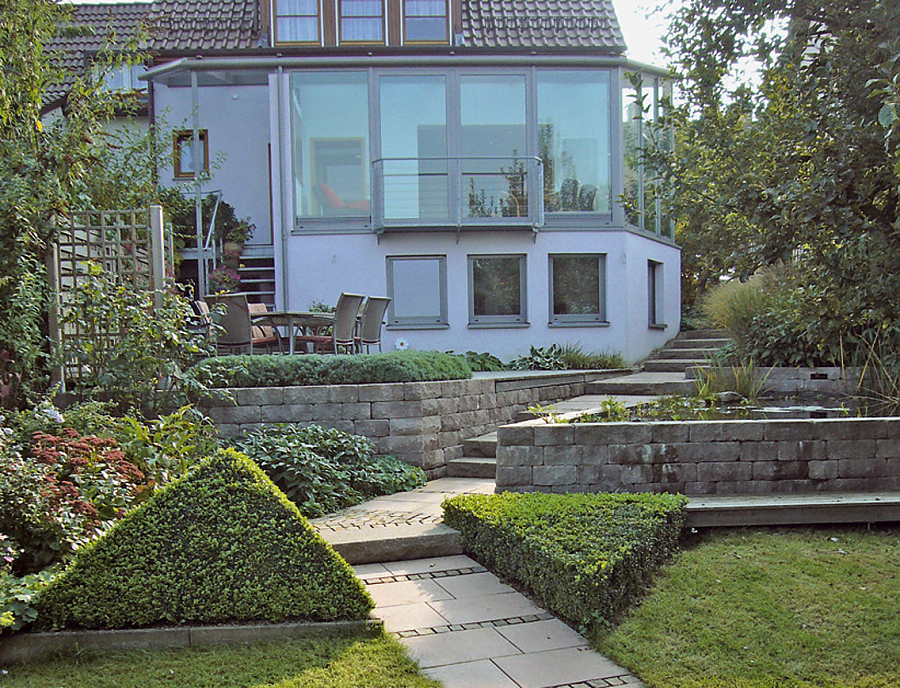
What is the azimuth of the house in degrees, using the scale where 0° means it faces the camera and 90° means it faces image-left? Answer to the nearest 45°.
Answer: approximately 0°

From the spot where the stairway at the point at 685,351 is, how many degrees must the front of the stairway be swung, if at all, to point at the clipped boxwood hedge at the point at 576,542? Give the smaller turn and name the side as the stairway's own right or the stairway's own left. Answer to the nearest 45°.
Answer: approximately 45° to the stairway's own left

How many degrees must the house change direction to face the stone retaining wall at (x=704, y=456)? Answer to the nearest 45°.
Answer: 0° — it already faces it

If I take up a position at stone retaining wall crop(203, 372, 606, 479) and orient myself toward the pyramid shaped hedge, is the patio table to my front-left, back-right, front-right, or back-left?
back-right

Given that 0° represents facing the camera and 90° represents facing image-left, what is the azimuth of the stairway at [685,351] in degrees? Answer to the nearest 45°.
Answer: approximately 45°
